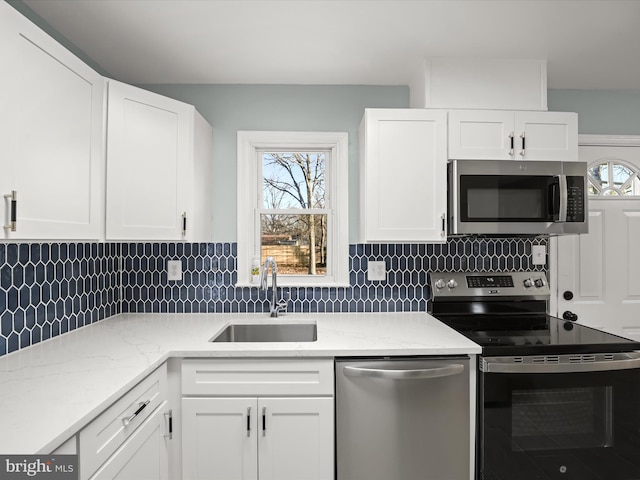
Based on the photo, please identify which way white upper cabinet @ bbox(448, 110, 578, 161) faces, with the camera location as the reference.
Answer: facing the viewer

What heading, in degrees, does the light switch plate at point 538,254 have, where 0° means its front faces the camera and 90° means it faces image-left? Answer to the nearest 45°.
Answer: approximately 0°

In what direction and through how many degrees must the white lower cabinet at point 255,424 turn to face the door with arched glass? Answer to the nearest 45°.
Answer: approximately 90° to its left

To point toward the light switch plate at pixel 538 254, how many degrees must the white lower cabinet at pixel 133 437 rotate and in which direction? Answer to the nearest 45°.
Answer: approximately 45° to its left

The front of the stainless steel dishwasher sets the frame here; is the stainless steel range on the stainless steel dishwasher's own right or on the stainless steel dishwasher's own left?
on the stainless steel dishwasher's own left

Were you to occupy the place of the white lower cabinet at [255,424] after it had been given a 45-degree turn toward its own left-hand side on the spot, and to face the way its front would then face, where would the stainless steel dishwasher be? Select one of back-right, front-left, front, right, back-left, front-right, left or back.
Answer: front-left

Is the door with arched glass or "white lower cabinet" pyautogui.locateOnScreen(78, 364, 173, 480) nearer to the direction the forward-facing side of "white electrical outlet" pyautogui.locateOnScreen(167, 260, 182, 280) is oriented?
the white lower cabinet

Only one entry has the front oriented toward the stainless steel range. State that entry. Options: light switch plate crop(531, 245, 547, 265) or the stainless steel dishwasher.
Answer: the light switch plate

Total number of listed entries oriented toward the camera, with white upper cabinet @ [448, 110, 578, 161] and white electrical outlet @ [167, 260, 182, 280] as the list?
2

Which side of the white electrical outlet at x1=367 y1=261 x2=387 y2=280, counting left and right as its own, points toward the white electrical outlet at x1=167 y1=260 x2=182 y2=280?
right

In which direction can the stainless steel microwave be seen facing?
toward the camera

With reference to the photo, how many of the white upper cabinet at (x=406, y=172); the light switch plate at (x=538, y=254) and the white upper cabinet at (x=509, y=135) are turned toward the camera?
3

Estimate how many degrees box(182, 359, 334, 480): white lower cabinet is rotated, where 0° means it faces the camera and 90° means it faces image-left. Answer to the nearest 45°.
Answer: approximately 0°

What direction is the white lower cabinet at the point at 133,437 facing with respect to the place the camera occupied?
facing the viewer and to the right of the viewer
